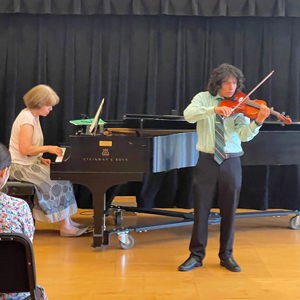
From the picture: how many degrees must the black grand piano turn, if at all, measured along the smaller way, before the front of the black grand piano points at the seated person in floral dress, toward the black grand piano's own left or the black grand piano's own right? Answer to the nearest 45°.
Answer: approximately 90° to the black grand piano's own left

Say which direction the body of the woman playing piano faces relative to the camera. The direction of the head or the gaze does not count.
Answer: to the viewer's right

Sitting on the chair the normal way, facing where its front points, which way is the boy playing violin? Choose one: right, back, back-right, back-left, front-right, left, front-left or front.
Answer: front-right

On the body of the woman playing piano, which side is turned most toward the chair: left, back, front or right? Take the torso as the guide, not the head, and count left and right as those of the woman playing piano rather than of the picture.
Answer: right

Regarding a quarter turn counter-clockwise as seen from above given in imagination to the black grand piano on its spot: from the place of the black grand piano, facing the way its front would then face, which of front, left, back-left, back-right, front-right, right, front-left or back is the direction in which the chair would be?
front

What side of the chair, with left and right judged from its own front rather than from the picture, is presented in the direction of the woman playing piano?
front

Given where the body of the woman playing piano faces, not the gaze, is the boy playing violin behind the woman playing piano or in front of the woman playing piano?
in front

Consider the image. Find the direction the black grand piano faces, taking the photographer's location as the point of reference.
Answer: facing to the left of the viewer

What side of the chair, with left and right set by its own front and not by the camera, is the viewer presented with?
back

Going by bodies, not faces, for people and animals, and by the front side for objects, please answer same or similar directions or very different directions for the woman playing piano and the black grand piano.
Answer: very different directions

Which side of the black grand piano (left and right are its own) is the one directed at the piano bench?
front

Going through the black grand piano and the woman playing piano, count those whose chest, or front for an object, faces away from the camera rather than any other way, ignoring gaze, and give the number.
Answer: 0

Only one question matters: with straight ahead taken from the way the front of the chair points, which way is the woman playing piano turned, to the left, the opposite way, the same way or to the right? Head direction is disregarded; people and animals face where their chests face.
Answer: to the right
